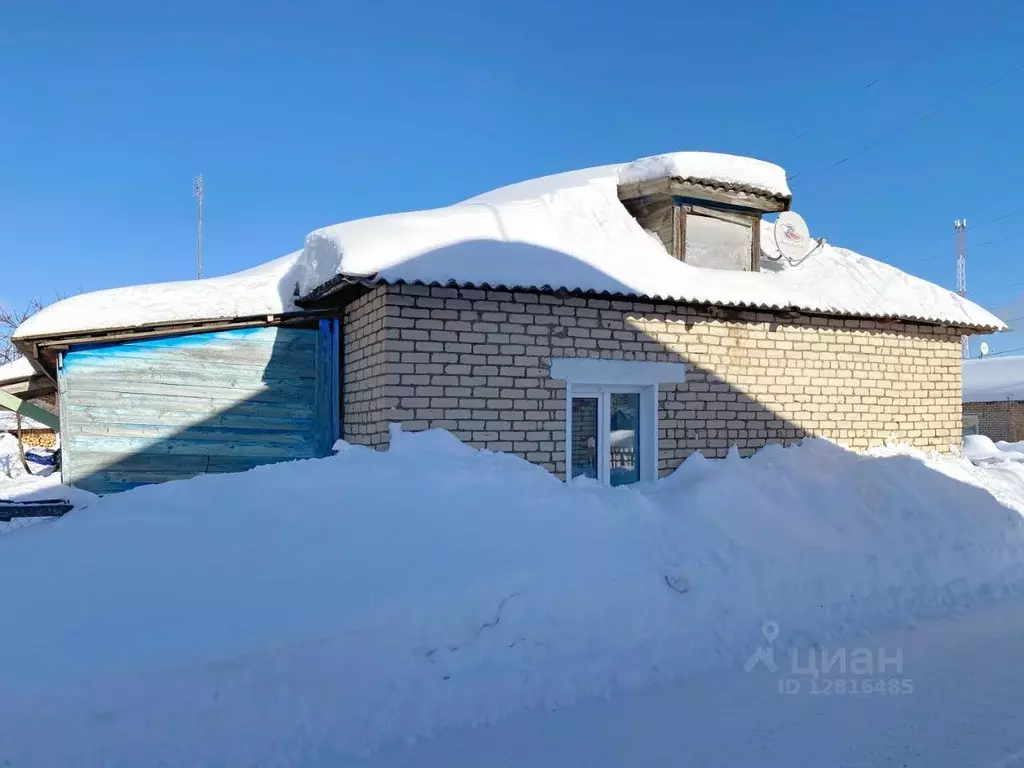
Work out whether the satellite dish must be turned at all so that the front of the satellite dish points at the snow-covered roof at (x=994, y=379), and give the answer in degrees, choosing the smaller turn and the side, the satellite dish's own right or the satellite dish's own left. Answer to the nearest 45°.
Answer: approximately 135° to the satellite dish's own left

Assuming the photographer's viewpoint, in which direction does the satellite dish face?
facing the viewer and to the right of the viewer
